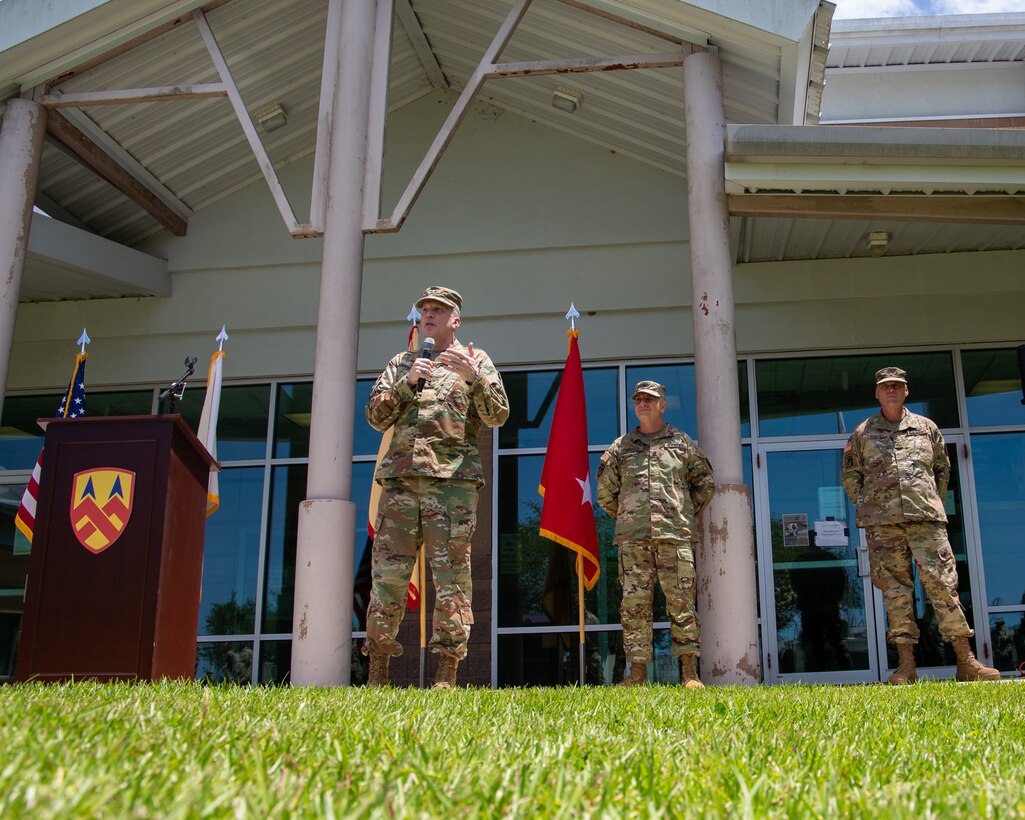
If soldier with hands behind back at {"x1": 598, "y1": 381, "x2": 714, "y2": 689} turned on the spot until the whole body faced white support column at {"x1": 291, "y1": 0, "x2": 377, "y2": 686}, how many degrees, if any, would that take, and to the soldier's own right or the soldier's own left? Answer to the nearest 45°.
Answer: approximately 90° to the soldier's own right

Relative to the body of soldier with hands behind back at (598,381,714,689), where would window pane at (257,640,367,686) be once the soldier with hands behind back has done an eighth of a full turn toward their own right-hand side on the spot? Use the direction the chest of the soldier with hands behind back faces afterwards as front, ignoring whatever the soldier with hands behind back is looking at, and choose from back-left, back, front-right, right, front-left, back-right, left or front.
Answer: right

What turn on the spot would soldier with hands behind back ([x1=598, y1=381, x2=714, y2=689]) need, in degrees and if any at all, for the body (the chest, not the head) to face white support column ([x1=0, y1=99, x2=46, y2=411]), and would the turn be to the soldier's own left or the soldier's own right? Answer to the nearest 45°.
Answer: approximately 90° to the soldier's own right

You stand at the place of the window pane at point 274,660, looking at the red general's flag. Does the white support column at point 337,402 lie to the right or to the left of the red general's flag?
right

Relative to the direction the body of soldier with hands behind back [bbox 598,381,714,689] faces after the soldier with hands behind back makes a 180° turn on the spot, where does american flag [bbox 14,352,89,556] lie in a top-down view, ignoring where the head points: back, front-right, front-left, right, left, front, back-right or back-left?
left

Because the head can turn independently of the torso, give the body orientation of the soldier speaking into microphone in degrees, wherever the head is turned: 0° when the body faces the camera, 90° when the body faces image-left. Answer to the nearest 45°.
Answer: approximately 0°

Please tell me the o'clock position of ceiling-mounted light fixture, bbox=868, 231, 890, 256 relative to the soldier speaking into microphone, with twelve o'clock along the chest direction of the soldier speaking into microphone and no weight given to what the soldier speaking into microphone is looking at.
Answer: The ceiling-mounted light fixture is roughly at 8 o'clock from the soldier speaking into microphone.

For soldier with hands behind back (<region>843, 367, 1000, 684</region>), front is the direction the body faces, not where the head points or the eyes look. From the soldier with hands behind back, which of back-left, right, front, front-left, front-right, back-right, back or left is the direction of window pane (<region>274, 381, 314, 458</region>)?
right

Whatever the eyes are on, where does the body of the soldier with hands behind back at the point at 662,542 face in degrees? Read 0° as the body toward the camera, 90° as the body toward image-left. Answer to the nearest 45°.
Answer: approximately 0°

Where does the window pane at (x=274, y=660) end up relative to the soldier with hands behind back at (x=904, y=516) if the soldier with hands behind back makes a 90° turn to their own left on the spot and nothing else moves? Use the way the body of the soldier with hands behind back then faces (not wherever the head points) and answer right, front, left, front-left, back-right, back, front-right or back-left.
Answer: back

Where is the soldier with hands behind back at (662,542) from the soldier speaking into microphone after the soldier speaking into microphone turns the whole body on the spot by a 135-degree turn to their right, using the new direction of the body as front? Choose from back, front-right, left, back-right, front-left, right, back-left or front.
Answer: right
